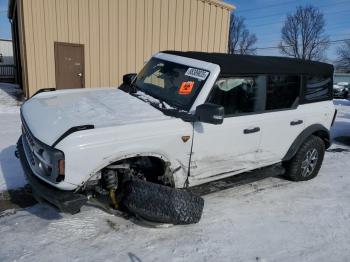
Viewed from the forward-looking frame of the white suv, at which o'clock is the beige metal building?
The beige metal building is roughly at 4 o'clock from the white suv.

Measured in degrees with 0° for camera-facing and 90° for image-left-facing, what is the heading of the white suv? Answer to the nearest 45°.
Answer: approximately 45°
